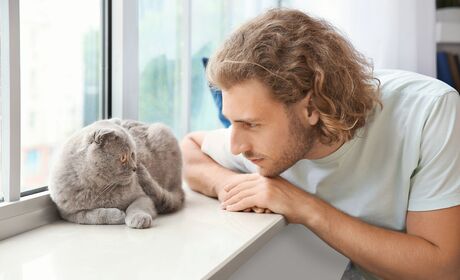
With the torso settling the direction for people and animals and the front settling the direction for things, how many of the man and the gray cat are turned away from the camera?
0

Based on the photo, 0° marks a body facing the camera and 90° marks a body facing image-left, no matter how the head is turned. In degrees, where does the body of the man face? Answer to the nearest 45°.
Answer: approximately 45°

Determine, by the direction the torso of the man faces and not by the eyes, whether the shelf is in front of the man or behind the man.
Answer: behind

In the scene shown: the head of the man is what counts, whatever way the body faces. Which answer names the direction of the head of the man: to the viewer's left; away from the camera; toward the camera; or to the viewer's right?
to the viewer's left

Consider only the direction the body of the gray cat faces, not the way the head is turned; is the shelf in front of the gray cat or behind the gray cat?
behind
